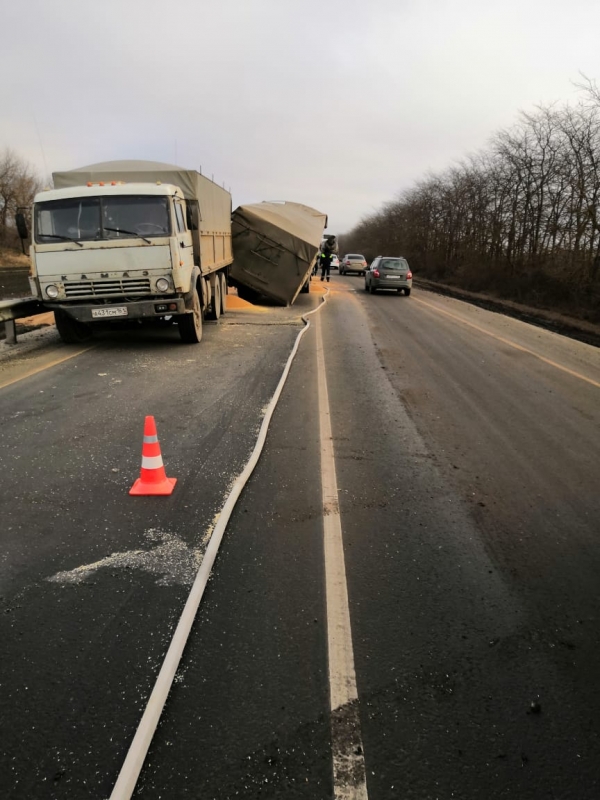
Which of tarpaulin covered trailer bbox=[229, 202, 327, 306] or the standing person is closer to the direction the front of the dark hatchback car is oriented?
the standing person

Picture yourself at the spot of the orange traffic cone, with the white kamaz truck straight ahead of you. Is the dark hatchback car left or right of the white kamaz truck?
right

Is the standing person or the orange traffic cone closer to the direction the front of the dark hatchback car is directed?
the standing person

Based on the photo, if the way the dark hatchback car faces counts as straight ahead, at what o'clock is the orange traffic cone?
The orange traffic cone is roughly at 6 o'clock from the dark hatchback car.

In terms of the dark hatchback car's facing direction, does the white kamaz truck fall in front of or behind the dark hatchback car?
behind

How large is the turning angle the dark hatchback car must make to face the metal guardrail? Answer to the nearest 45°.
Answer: approximately 135° to its left

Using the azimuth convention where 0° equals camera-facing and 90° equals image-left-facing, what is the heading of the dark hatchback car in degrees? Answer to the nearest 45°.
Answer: approximately 180°

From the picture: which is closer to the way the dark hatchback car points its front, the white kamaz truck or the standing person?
the standing person

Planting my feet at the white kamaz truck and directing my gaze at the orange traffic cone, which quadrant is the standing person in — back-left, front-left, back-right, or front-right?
back-left

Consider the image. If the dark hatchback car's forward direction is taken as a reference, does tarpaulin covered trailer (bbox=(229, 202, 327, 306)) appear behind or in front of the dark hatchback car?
behind

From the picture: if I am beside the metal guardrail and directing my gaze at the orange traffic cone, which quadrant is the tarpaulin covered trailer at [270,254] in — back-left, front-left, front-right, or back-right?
back-left
